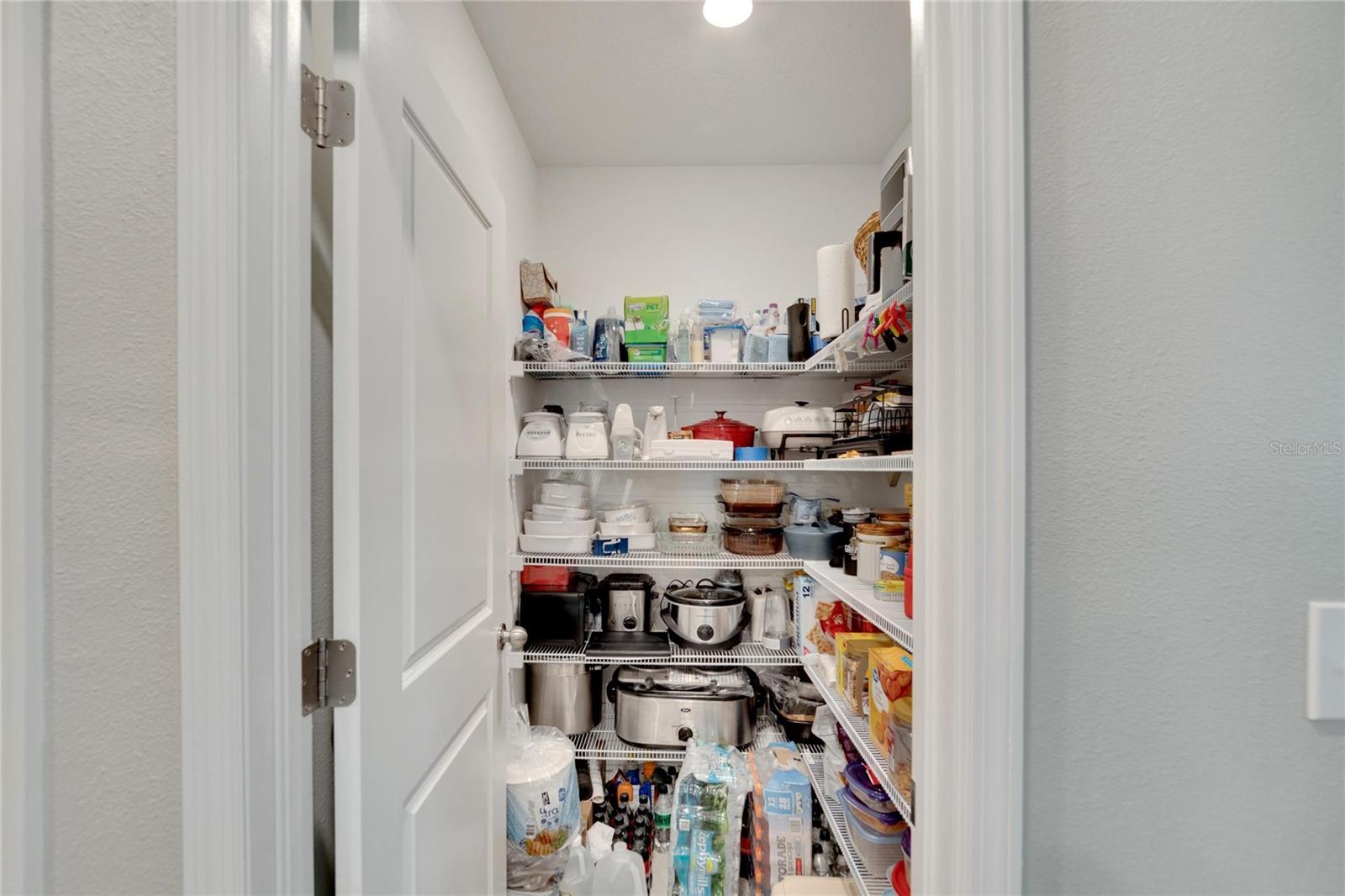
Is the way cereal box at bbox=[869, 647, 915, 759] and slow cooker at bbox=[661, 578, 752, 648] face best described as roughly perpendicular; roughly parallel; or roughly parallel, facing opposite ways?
roughly perpendicular

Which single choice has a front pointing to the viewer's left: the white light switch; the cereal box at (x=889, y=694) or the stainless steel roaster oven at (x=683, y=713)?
the cereal box

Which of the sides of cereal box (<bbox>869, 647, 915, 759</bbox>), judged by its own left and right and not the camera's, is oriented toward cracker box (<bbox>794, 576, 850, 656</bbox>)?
right

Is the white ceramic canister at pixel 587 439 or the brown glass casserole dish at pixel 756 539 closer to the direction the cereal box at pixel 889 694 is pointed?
the white ceramic canister

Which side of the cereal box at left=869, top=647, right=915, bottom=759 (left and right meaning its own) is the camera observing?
left

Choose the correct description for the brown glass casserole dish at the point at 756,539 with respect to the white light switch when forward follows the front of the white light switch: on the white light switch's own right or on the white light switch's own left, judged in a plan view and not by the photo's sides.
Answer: on the white light switch's own right
